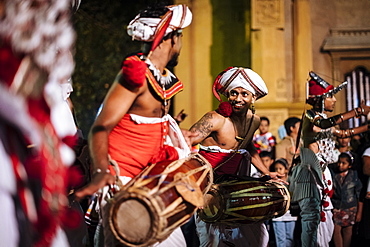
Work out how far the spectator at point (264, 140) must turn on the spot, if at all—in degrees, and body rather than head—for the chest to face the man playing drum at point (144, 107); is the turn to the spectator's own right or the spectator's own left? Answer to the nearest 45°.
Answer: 0° — they already face them

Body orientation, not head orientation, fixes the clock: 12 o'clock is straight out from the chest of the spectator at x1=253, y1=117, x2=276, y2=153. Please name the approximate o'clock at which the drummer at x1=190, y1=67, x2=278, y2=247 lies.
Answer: The drummer is roughly at 12 o'clock from the spectator.

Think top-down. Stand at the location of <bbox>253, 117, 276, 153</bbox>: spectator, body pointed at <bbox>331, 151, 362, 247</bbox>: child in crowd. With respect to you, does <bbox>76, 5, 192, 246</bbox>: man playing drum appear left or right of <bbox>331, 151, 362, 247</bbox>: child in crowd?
right

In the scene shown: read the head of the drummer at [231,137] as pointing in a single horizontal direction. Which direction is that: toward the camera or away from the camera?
toward the camera

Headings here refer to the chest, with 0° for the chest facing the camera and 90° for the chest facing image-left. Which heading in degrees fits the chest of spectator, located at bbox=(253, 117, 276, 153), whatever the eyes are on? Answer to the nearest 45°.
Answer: approximately 0°

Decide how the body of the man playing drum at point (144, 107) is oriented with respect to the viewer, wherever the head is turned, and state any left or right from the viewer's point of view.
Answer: facing the viewer and to the right of the viewer
